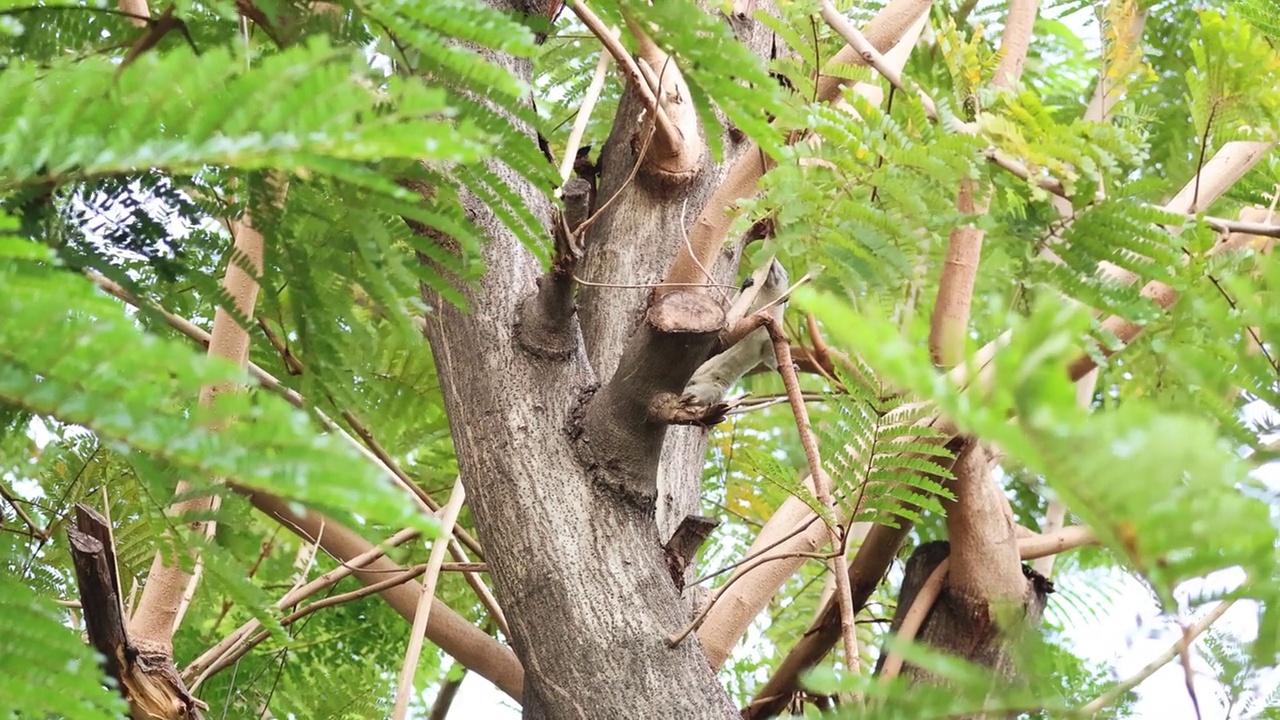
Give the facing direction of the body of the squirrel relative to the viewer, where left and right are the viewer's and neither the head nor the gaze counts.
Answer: facing to the left of the viewer
